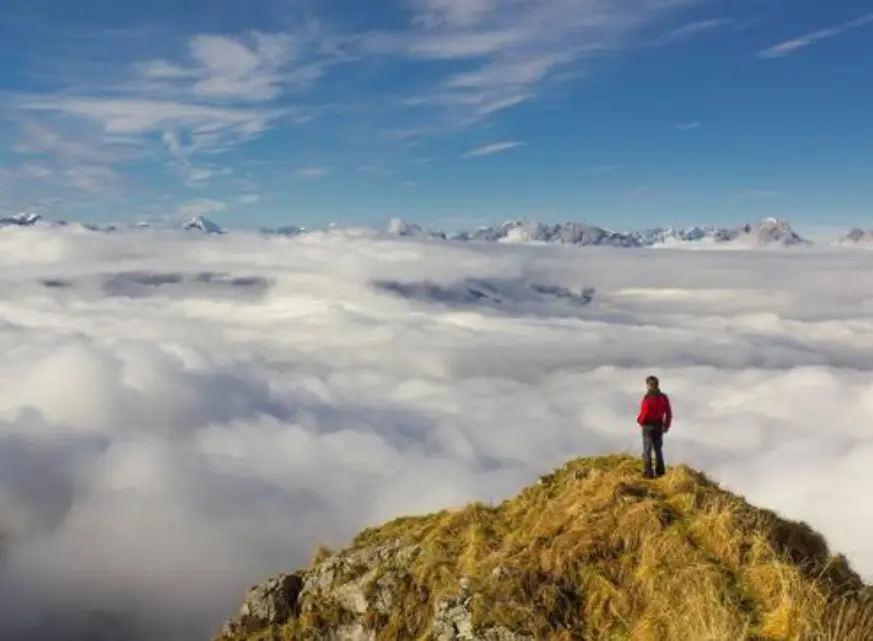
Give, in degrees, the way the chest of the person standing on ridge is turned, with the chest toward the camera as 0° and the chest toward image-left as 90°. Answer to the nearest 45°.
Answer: approximately 180°

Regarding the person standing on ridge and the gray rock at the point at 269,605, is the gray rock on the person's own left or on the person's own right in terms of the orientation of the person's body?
on the person's own left
